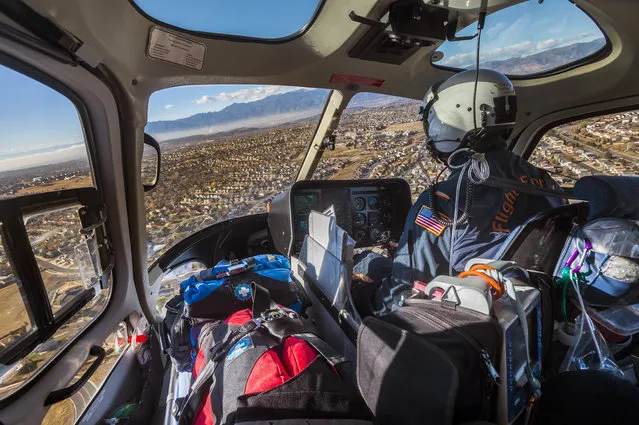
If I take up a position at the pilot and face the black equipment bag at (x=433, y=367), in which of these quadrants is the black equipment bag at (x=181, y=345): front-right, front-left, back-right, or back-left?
front-right

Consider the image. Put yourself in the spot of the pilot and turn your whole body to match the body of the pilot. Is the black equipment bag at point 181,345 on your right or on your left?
on your left

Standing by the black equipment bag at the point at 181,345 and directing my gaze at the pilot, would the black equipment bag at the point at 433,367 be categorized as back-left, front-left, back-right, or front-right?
front-right

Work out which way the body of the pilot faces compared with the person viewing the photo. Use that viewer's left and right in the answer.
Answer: facing away from the viewer and to the left of the viewer

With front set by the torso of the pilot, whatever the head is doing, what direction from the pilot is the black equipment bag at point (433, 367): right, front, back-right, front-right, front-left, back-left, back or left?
back-left
